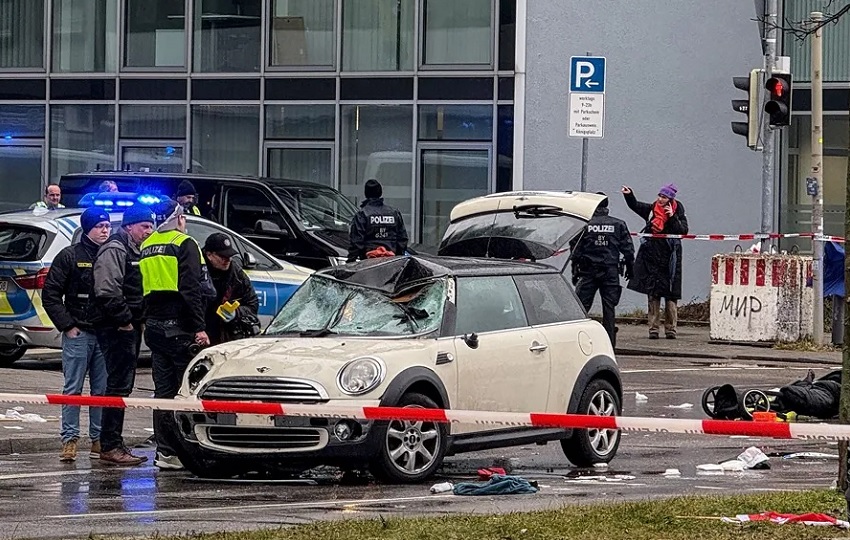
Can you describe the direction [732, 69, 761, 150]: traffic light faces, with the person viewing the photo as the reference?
facing to the left of the viewer

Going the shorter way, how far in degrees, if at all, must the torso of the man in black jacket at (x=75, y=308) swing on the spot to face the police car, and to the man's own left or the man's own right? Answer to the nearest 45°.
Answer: approximately 135° to the man's own left

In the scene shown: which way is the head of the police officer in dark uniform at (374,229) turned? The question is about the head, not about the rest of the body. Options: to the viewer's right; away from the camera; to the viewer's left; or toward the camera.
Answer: away from the camera

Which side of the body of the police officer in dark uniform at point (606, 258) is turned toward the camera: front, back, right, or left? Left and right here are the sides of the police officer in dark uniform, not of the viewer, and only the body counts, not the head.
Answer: back

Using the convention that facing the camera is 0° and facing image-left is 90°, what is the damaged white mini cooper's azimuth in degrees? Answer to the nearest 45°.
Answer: approximately 45°

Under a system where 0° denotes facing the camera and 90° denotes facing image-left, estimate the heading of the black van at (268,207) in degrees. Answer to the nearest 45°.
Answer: approximately 315°

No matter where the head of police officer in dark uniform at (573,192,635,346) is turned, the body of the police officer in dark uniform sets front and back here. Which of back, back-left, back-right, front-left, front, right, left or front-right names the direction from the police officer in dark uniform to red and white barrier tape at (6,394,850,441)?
back

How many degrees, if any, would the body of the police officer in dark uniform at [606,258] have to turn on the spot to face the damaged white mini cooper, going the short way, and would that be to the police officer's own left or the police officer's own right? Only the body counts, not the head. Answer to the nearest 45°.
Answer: approximately 180°

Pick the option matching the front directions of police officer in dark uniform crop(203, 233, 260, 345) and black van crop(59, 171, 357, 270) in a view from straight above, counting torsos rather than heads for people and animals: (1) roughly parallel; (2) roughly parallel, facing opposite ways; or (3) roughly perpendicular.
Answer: roughly perpendicular
